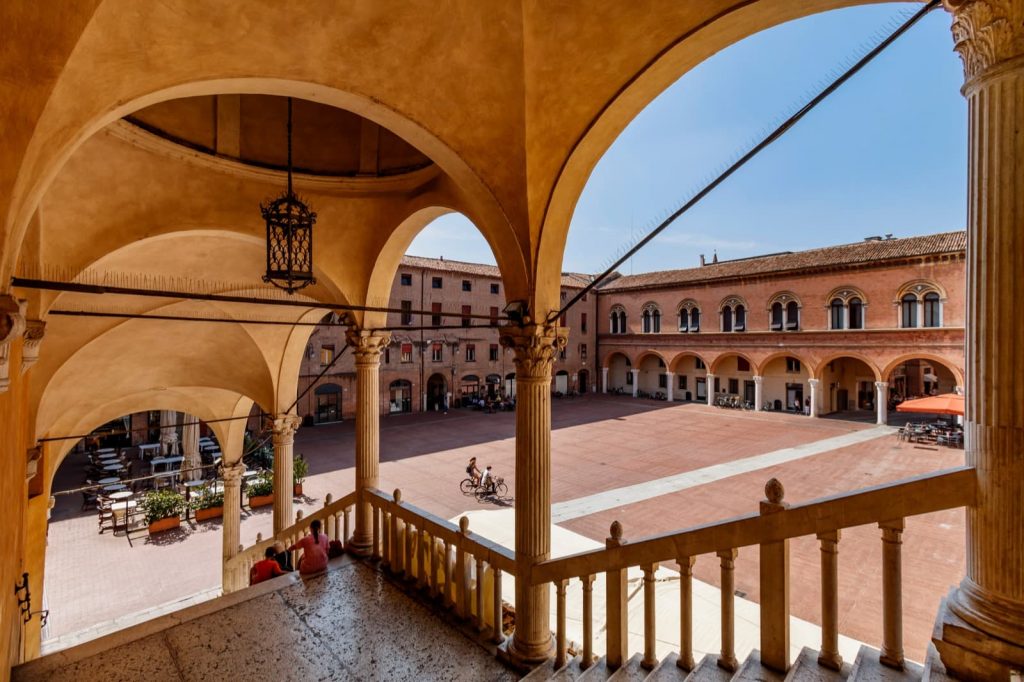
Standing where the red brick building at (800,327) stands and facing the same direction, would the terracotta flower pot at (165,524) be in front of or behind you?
in front

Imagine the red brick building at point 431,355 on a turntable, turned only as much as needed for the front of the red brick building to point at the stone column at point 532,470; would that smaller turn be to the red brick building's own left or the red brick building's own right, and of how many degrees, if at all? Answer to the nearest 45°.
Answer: approximately 45° to the red brick building's own right

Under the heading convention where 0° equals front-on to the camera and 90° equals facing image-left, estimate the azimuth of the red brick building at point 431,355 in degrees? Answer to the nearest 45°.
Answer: approximately 315°

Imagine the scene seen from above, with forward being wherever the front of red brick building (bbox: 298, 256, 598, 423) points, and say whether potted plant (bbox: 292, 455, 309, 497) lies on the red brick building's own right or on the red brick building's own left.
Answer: on the red brick building's own right

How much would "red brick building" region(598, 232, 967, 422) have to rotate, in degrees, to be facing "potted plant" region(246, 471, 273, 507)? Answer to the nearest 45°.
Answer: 0° — it already faces it

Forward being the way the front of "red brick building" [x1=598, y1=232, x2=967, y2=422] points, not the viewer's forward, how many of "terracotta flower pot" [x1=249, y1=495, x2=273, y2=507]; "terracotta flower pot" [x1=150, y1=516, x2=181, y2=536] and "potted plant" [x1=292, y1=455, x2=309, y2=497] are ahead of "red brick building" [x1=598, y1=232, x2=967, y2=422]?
3

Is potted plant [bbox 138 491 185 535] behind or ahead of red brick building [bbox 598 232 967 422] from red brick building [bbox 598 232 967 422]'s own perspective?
ahead

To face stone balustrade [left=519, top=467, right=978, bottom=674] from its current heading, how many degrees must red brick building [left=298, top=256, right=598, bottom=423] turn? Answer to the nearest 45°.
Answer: approximately 45° to its right

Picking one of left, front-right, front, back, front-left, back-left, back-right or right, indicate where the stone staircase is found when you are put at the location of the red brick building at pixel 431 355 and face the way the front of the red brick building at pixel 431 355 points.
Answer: front-right

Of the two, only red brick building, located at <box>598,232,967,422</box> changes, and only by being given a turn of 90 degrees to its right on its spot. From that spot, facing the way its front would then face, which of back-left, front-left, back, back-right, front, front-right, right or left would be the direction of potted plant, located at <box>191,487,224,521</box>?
left

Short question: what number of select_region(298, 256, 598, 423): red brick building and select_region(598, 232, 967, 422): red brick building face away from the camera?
0

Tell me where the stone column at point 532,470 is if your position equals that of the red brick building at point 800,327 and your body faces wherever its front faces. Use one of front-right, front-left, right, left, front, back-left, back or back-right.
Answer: front-left

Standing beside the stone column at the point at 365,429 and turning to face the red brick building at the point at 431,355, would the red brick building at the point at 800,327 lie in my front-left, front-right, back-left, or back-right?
front-right

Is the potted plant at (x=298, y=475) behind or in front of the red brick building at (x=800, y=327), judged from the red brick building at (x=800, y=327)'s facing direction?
in front

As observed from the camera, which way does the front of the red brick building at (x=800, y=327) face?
facing the viewer and to the left of the viewer
